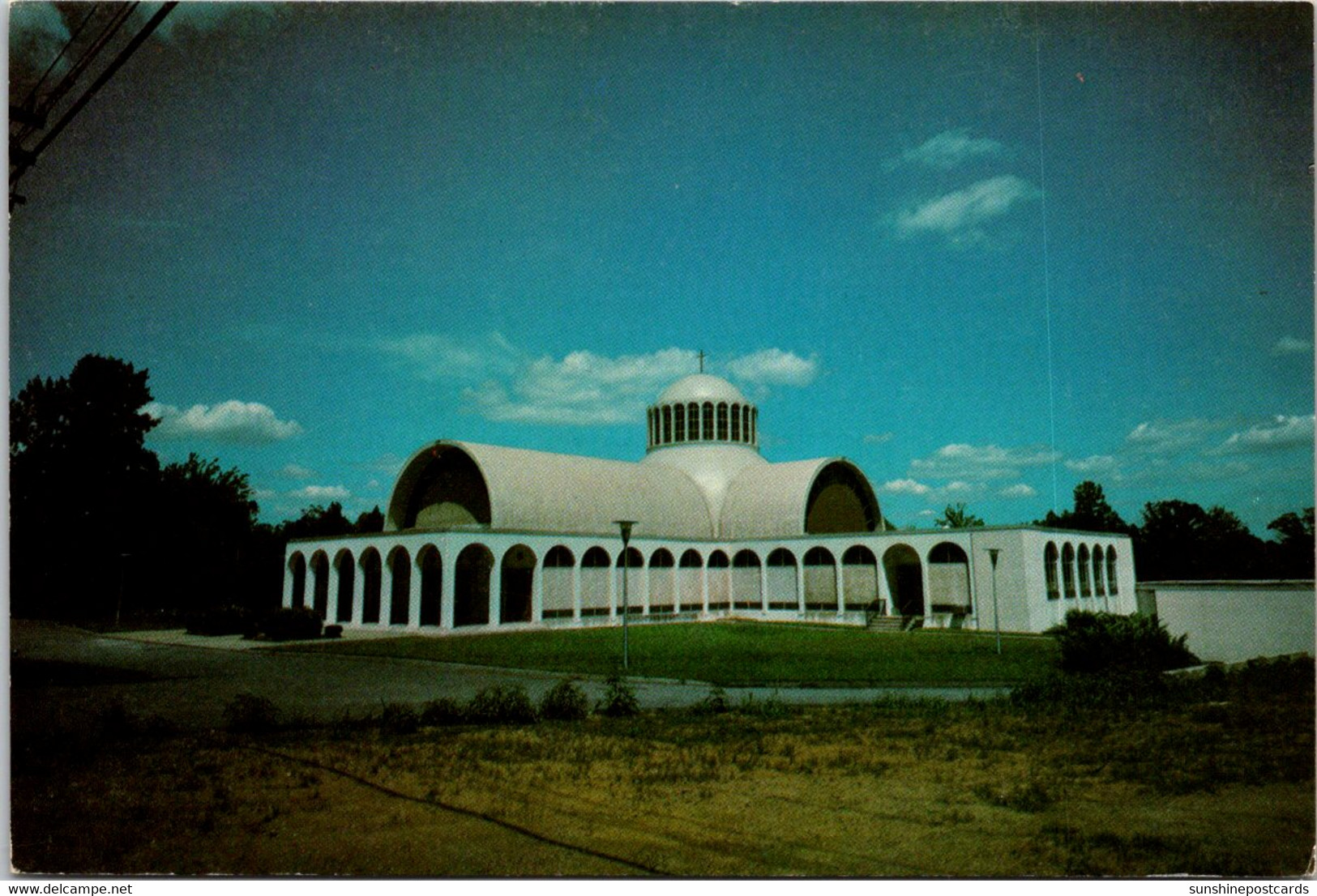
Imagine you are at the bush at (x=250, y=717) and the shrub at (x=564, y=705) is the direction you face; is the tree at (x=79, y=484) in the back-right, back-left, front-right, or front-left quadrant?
back-left

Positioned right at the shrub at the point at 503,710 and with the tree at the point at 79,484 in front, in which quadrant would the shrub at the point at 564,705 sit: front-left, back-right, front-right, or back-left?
back-right

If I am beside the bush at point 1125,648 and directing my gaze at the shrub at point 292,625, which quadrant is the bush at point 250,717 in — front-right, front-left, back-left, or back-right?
front-left

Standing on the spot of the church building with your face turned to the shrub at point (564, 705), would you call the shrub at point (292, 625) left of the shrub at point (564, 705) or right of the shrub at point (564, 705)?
right
